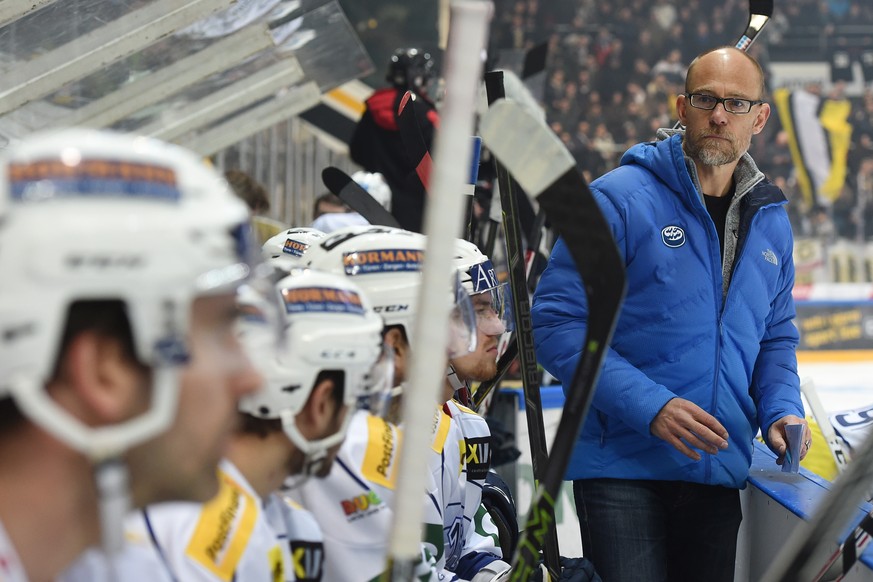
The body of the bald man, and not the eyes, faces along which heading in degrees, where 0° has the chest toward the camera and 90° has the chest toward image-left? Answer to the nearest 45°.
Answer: approximately 315°

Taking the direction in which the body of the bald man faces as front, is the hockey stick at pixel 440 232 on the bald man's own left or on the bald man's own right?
on the bald man's own right

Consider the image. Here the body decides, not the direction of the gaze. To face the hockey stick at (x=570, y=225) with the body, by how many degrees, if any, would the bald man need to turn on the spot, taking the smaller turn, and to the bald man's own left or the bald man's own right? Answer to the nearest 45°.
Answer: approximately 45° to the bald man's own right

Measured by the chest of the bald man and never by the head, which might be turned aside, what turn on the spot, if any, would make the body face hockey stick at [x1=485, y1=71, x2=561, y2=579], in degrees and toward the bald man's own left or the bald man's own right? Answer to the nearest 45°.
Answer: approximately 90° to the bald man's own right

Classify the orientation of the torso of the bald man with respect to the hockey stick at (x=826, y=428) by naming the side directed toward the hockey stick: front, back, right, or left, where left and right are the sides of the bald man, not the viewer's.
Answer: left
